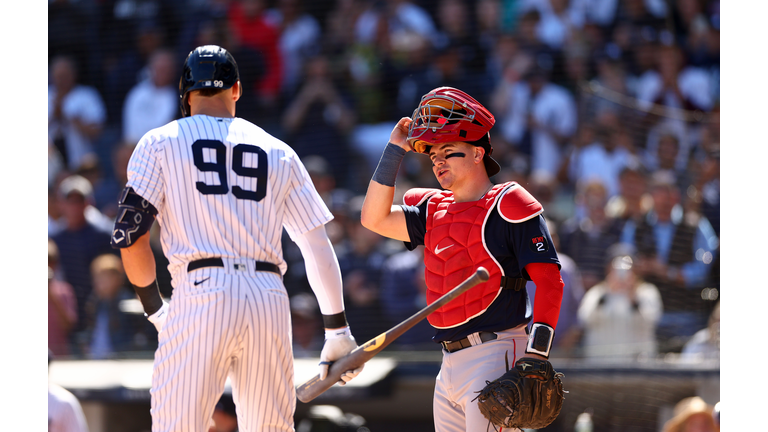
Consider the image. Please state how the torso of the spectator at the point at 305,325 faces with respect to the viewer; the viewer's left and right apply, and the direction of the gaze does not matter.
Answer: facing the viewer

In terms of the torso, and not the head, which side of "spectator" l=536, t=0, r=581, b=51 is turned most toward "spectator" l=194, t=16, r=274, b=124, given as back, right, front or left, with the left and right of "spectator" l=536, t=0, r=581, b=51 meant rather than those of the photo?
right

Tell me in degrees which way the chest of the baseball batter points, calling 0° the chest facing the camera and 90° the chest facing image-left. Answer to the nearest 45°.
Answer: approximately 180°

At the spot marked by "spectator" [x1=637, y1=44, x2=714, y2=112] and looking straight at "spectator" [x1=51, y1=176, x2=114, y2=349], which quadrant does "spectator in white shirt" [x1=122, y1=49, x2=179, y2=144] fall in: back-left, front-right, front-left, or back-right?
front-right

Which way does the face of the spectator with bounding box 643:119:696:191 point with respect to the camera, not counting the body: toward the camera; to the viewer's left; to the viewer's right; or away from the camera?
toward the camera

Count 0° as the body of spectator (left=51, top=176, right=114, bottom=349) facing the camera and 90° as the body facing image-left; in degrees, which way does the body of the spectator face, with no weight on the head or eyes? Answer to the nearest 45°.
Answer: approximately 0°

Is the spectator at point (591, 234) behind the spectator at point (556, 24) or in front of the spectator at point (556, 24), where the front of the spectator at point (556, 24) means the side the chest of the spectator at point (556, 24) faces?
in front

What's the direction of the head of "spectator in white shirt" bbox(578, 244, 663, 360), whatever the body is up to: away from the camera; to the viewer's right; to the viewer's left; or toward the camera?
toward the camera

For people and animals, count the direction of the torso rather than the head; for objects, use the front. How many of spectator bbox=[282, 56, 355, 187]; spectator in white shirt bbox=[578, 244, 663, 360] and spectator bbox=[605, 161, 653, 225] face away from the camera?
0

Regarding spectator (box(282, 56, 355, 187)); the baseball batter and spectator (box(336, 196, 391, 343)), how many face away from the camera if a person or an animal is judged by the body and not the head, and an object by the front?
1

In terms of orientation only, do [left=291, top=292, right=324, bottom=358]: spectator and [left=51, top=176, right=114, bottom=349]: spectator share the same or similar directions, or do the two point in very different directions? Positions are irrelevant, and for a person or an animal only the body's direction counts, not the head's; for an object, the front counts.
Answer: same or similar directions

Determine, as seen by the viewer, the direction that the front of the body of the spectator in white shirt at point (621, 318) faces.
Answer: toward the camera

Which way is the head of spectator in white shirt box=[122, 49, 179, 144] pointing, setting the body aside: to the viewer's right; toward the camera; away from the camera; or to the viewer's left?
toward the camera

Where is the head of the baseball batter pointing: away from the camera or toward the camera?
away from the camera

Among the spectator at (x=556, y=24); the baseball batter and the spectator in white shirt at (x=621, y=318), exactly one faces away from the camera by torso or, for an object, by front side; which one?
the baseball batter

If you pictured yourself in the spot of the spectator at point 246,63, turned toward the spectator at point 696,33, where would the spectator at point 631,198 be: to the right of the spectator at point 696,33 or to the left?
right

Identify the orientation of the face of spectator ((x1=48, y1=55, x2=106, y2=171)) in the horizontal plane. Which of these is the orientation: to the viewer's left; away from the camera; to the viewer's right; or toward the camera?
toward the camera

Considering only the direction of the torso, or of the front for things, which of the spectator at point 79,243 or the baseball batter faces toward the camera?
the spectator
